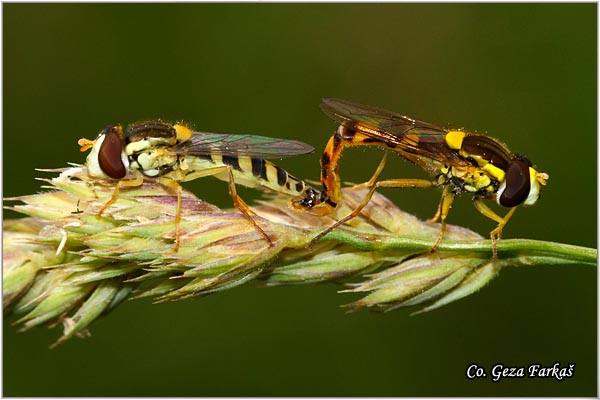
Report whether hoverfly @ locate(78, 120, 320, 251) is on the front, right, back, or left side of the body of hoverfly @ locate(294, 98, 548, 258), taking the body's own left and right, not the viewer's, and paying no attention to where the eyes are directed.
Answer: back

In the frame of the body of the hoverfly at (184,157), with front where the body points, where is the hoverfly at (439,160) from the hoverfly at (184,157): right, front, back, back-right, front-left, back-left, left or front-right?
back

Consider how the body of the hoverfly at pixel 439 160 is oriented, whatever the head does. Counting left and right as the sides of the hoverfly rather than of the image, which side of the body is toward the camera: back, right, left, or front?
right

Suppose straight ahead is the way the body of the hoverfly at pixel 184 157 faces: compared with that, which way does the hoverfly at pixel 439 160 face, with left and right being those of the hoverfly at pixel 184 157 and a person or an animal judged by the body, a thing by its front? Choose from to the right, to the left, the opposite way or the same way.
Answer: the opposite way

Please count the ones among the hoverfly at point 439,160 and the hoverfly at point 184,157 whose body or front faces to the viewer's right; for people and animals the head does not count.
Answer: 1

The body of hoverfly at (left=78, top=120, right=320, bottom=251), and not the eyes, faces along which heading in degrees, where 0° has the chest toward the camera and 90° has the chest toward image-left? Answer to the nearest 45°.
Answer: approximately 90°

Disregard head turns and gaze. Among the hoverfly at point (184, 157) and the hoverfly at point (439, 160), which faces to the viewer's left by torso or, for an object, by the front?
the hoverfly at point (184, 157)
